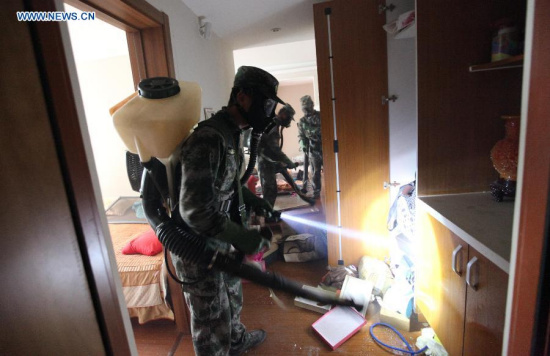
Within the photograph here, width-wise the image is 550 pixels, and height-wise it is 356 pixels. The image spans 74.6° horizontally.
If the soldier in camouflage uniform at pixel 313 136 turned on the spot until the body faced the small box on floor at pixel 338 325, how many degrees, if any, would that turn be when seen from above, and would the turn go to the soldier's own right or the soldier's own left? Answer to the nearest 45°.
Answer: approximately 45° to the soldier's own left

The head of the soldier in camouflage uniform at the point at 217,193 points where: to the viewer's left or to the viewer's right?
to the viewer's right

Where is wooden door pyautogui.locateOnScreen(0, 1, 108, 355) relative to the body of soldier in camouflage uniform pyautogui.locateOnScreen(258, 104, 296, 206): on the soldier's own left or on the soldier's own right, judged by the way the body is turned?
on the soldier's own right

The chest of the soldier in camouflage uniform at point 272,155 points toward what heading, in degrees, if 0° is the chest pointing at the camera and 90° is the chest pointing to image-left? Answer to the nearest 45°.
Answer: approximately 270°

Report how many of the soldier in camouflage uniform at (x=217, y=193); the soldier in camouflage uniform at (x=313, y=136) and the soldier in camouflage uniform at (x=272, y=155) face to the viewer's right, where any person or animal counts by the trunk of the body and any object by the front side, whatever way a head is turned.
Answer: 2

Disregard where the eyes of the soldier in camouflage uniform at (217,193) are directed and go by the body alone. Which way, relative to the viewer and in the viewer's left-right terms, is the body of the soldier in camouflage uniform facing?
facing to the right of the viewer

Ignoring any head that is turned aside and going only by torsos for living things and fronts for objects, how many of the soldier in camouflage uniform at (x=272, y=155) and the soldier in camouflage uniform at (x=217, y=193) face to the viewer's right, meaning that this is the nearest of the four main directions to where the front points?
2

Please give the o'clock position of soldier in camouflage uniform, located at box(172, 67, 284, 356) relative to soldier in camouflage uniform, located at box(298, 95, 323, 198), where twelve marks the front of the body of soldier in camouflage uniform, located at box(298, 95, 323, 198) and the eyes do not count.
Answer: soldier in camouflage uniform, located at box(172, 67, 284, 356) is roughly at 11 o'clock from soldier in camouflage uniform, located at box(298, 95, 323, 198).

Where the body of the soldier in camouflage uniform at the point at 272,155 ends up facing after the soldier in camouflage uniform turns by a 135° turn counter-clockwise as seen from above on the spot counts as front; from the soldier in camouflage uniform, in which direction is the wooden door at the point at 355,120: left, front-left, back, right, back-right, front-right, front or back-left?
back

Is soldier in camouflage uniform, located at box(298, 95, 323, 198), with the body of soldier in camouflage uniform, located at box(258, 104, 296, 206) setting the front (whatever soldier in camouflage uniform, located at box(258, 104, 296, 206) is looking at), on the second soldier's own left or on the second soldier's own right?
on the second soldier's own left

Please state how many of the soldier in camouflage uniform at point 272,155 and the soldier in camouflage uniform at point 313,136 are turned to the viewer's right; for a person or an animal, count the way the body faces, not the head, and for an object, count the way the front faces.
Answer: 1

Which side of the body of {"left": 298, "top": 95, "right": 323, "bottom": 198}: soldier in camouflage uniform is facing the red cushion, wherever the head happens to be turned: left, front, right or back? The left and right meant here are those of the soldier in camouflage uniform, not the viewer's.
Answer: front
